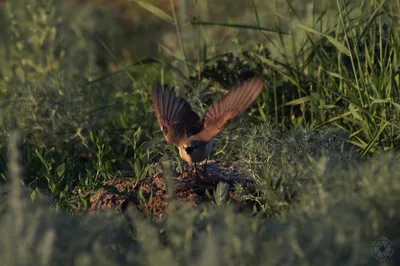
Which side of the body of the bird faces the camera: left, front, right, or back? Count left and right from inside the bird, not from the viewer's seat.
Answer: front
